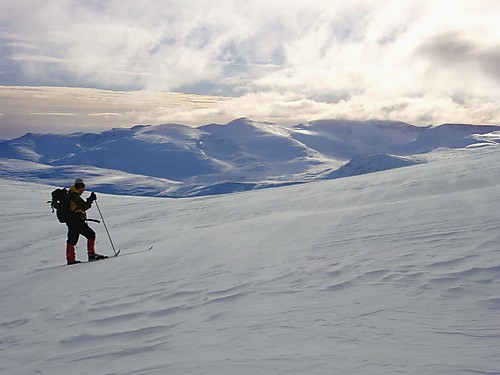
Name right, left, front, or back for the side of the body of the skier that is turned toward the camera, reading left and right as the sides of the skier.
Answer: right
